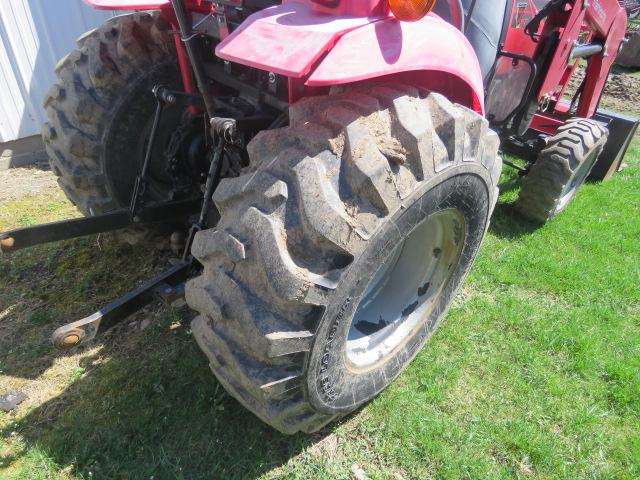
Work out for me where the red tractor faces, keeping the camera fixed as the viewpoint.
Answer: facing away from the viewer and to the right of the viewer
